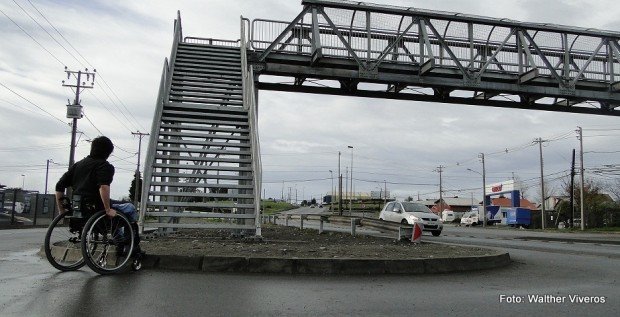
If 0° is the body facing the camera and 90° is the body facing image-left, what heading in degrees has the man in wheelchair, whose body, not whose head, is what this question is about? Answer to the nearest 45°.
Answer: approximately 225°

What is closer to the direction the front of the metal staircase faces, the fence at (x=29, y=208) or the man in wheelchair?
the man in wheelchair

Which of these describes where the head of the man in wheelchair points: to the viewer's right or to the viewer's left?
to the viewer's right

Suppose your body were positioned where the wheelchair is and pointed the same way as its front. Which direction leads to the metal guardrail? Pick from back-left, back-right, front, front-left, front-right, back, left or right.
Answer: front

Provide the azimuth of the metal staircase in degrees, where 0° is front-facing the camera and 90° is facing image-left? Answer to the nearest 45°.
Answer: approximately 0°

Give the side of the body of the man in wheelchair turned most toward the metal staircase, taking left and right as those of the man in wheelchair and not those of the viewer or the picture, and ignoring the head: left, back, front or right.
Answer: front

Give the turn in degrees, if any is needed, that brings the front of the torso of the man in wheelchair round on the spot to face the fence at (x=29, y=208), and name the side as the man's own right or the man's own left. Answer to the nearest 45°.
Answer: approximately 45° to the man's own left

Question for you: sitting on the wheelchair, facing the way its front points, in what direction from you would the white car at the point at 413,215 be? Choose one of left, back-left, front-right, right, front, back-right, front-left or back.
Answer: front

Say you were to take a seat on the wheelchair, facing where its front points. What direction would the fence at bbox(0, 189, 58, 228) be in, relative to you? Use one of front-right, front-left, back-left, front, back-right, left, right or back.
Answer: front-left

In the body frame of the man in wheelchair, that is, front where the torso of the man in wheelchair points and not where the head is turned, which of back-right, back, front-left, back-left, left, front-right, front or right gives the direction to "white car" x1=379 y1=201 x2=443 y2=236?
front

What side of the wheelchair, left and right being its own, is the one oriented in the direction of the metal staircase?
front
